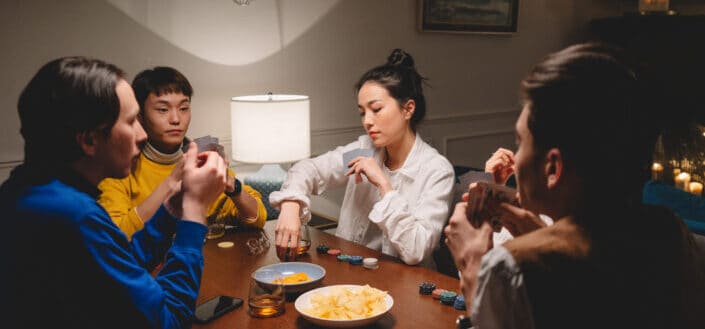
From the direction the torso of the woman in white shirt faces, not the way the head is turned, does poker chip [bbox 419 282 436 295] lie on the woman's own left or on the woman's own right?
on the woman's own left

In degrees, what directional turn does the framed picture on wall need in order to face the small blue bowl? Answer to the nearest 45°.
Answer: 0° — it already faces it

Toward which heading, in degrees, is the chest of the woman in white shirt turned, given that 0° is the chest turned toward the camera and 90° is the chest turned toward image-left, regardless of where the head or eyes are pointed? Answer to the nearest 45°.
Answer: approximately 45°

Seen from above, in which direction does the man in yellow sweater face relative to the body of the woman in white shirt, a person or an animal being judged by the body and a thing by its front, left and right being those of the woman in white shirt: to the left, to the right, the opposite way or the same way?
to the left

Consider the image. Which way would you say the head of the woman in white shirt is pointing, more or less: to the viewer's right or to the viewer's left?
to the viewer's left

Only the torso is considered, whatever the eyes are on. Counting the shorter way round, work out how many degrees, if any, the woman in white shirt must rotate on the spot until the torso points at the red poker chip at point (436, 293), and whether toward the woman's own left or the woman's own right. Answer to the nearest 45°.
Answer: approximately 45° to the woman's own left

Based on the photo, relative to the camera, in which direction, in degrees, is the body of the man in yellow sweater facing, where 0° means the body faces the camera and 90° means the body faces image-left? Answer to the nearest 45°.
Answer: approximately 315°

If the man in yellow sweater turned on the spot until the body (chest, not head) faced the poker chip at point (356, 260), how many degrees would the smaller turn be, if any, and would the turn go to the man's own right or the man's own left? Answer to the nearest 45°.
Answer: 0° — they already face it

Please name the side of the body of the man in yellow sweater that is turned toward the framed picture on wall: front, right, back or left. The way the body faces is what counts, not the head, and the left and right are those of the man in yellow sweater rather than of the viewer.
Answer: left

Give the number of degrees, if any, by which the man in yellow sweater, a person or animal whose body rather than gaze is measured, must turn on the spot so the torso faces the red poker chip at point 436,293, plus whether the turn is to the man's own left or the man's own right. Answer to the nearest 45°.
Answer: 0° — they already face it
